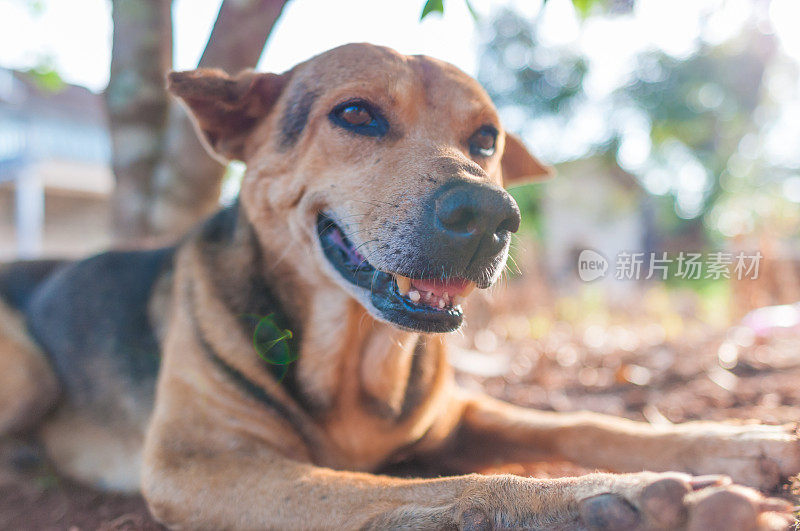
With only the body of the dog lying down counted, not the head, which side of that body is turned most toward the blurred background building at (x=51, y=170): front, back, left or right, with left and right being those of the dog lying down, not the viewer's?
back

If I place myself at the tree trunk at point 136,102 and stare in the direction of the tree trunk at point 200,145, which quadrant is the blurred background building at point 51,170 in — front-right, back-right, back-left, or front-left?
back-left

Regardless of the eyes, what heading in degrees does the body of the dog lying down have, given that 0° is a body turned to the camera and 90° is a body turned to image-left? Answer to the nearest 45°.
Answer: approximately 315°

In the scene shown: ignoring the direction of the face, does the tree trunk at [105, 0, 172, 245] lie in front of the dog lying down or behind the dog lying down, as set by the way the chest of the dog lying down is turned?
behind

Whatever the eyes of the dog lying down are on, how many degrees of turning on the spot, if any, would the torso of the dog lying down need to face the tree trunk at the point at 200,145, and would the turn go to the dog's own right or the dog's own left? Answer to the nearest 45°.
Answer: approximately 180°

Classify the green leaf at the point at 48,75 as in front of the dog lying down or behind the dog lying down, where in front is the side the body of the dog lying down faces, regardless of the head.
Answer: behind

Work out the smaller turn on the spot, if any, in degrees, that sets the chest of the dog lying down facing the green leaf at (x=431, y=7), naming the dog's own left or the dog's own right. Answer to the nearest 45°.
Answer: approximately 135° to the dog's own left

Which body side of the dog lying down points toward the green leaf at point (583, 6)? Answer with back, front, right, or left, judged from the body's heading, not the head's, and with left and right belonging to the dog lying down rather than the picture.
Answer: left
